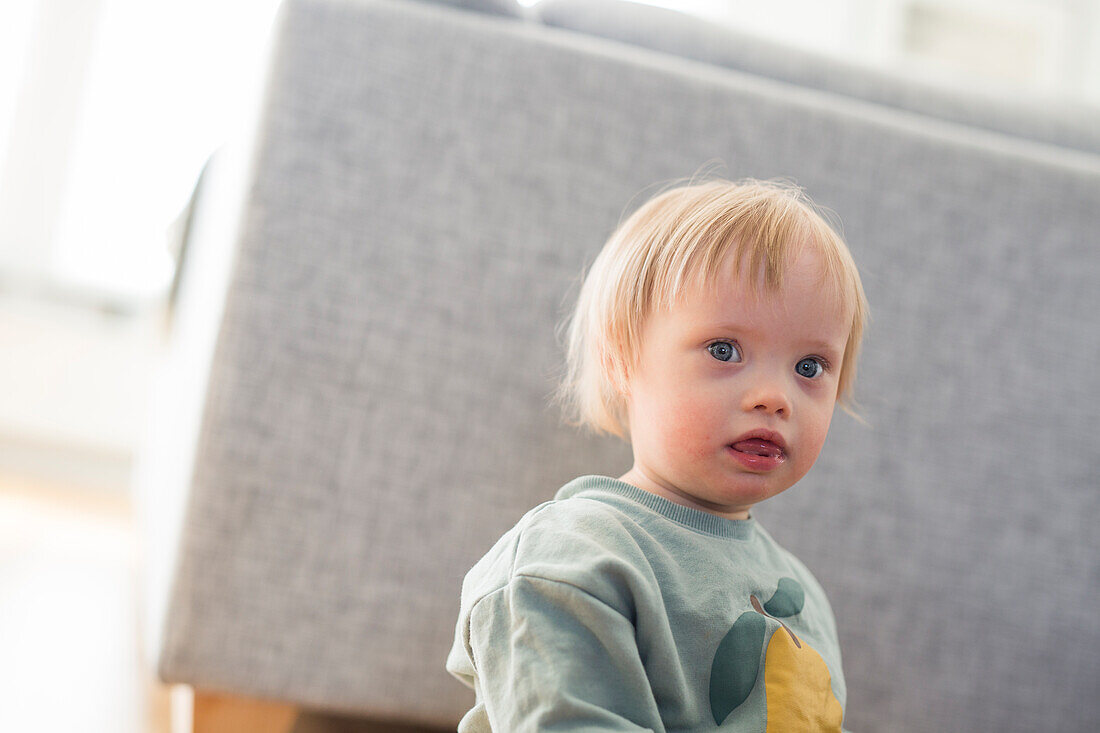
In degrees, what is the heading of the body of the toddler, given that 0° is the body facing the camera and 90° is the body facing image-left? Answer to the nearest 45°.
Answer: approximately 315°

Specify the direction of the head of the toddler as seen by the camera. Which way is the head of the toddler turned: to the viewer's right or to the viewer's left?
to the viewer's right
